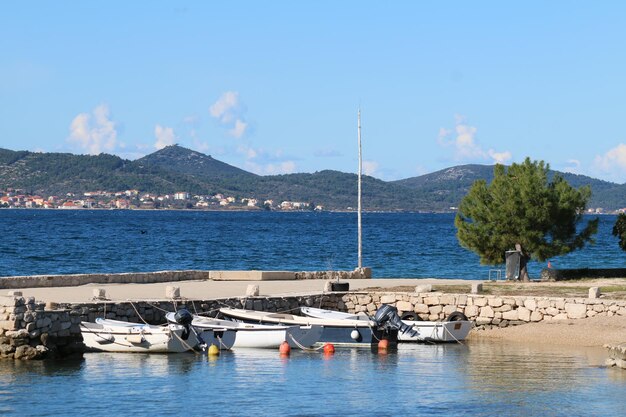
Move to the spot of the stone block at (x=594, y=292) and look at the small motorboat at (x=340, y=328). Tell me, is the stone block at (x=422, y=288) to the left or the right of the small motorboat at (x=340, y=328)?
right

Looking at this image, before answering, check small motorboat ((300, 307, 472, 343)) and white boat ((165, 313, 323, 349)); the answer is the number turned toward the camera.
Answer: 0

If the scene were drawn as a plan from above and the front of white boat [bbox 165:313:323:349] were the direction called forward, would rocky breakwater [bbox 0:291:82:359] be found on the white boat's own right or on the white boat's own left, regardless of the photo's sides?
on the white boat's own left

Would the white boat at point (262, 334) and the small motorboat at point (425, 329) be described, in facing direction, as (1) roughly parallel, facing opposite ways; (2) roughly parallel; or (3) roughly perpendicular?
roughly parallel
